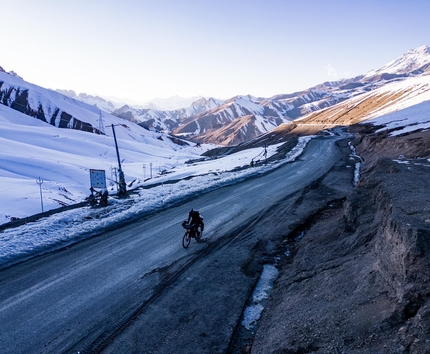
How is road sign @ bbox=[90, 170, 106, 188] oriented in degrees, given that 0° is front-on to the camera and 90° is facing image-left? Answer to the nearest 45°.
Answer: approximately 0°
